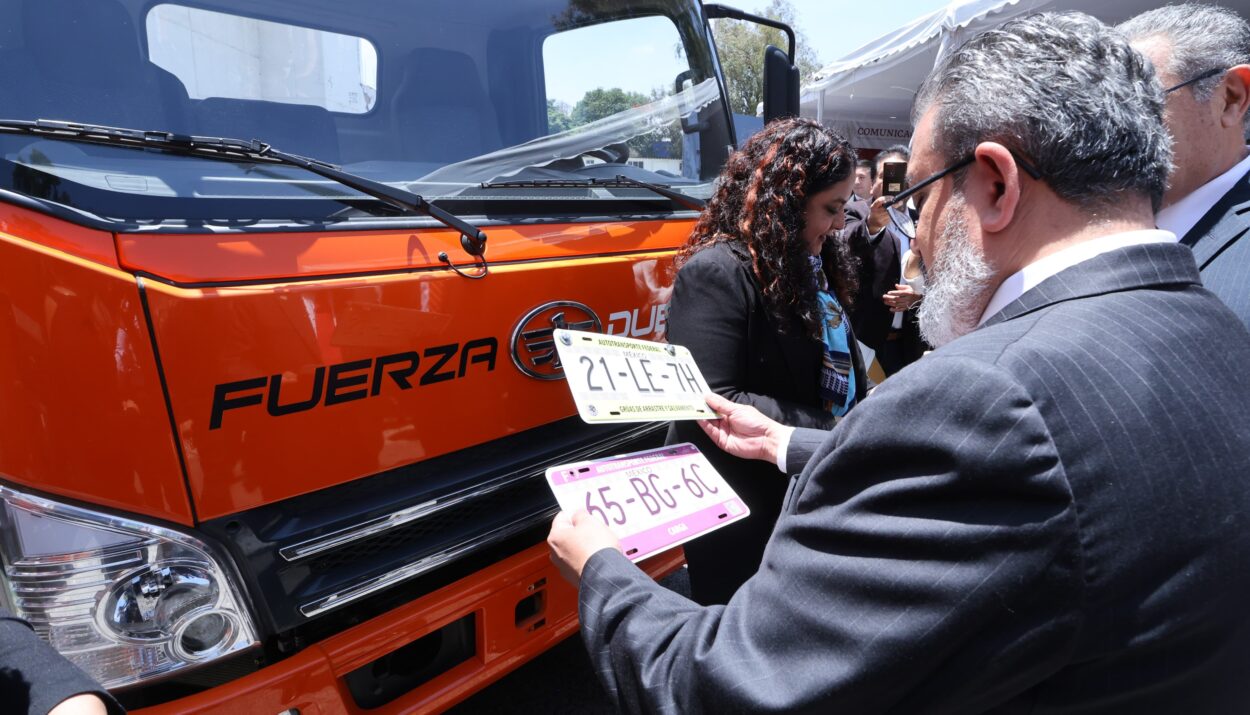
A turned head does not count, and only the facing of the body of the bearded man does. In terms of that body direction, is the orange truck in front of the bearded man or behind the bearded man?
in front

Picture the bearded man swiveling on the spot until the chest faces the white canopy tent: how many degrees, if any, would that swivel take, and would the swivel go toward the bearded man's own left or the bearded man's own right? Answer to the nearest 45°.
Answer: approximately 45° to the bearded man's own right

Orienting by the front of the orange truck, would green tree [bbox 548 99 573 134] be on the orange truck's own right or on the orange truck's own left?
on the orange truck's own left

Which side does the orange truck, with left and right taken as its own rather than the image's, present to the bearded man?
front

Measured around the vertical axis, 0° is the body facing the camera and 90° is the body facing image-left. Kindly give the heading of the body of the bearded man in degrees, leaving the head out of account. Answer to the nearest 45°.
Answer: approximately 135°

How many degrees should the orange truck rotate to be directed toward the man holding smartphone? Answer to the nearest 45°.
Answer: approximately 90° to its left

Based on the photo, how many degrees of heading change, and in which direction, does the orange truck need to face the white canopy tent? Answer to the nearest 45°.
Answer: approximately 90° to its left

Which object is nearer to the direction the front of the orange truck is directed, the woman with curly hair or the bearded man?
the bearded man

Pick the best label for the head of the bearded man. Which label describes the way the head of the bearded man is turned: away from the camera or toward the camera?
away from the camera

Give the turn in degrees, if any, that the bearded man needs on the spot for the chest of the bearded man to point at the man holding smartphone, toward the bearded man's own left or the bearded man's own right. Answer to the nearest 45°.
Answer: approximately 45° to the bearded man's own right

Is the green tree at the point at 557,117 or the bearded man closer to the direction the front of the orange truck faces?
the bearded man

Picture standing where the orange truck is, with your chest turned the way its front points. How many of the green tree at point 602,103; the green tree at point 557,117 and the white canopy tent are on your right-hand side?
0
